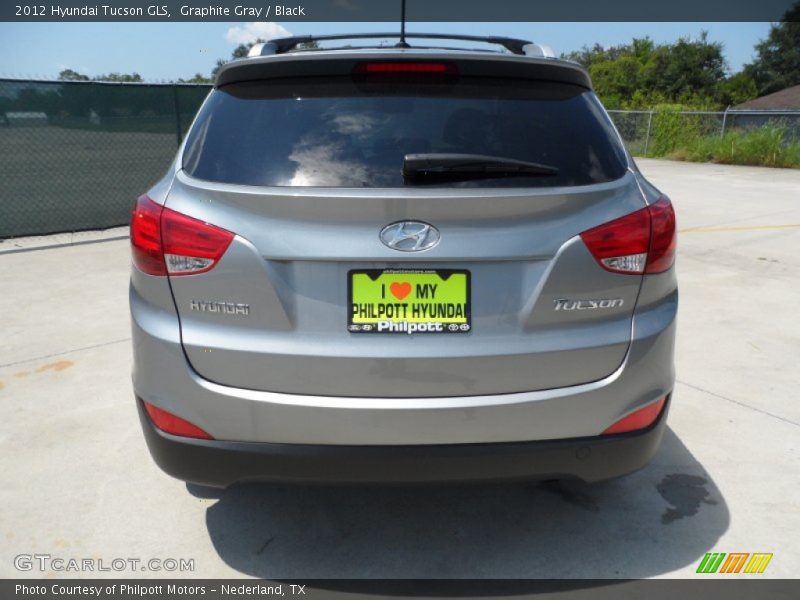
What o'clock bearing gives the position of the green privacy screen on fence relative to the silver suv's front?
The green privacy screen on fence is roughly at 11 o'clock from the silver suv.

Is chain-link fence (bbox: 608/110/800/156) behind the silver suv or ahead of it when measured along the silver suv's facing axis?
ahead

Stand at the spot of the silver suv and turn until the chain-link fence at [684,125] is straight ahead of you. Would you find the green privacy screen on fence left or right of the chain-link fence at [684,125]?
left

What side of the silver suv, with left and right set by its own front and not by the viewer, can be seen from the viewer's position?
back
